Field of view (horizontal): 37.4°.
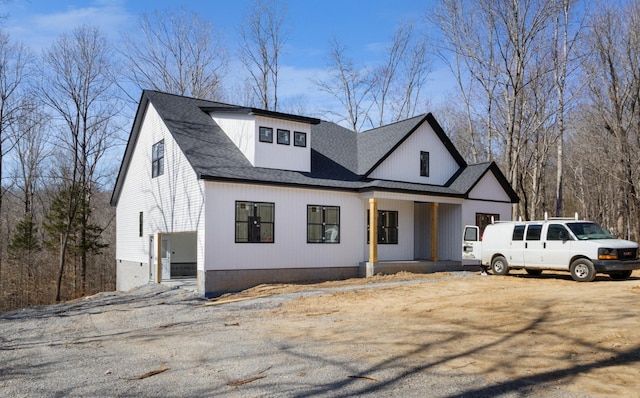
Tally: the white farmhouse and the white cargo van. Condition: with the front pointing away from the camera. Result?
0

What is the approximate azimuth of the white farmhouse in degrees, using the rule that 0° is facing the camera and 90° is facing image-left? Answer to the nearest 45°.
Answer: approximately 315°
